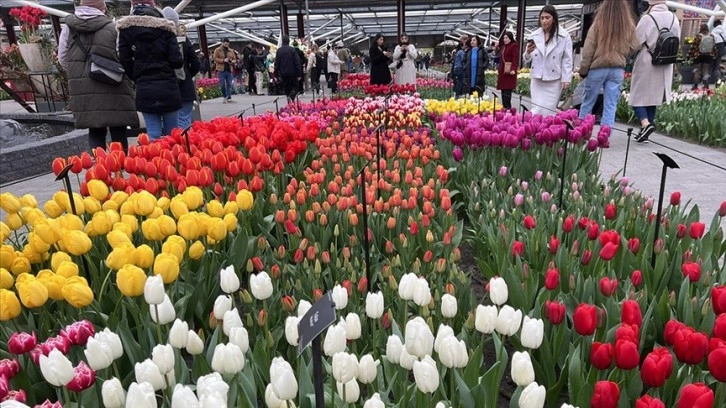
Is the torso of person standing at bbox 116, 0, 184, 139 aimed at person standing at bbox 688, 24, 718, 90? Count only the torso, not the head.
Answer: no

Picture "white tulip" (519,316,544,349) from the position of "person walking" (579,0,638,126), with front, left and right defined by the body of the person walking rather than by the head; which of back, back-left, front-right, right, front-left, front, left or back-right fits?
back

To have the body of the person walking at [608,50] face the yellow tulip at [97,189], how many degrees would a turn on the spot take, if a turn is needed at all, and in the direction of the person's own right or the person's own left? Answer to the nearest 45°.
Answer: approximately 180°

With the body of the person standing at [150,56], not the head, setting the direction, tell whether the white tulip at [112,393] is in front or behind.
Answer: behind

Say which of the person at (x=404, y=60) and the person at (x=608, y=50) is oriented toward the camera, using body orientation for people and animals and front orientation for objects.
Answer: the person at (x=404, y=60)

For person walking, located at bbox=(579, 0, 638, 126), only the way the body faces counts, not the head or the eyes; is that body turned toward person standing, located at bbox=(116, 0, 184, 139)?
no

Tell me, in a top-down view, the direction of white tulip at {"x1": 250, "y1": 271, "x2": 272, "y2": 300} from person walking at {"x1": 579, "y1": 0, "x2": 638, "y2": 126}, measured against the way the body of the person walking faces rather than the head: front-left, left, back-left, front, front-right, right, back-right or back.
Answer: back

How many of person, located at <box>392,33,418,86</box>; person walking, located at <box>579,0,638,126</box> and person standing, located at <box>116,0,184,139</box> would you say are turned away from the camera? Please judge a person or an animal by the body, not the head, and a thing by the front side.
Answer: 2

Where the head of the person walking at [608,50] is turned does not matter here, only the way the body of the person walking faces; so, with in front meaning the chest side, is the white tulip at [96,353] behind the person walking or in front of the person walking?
behind

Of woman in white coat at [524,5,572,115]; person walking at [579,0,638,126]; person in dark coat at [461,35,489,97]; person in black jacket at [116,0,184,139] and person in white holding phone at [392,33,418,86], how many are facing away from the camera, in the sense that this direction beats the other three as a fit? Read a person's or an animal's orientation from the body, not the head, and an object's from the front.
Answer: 2

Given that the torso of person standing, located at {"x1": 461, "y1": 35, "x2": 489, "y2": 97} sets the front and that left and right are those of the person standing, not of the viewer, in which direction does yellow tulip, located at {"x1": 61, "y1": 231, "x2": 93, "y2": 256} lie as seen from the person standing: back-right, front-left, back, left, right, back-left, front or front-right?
front

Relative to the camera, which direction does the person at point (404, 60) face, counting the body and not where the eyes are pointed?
toward the camera

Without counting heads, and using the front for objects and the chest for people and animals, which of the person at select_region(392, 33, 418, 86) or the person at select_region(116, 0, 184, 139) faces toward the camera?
the person at select_region(392, 33, 418, 86)

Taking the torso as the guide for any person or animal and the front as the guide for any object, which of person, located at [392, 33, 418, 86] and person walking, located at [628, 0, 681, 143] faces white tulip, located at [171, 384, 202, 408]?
person, located at [392, 33, 418, 86]

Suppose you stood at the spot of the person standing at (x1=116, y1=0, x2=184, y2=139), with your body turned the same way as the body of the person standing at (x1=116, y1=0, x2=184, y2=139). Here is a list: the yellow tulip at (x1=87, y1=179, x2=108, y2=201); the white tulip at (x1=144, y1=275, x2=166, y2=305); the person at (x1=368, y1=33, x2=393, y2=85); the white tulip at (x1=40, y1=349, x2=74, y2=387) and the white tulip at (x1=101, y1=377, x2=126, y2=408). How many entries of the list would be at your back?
4

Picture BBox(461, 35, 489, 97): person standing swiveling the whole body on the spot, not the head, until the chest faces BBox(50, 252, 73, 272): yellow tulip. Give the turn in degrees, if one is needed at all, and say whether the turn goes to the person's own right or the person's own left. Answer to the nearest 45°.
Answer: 0° — they already face it

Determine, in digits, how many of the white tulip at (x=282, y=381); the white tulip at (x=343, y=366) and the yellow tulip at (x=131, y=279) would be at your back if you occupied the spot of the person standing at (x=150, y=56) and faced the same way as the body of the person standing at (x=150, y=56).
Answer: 3

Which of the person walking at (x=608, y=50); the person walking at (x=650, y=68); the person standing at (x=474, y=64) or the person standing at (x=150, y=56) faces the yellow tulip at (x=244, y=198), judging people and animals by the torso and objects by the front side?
the person standing at (x=474, y=64)

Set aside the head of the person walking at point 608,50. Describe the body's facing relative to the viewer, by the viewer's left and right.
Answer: facing away from the viewer

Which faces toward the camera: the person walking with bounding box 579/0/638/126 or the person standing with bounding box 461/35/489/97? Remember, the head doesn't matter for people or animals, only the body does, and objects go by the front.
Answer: the person standing with bounding box 461/35/489/97

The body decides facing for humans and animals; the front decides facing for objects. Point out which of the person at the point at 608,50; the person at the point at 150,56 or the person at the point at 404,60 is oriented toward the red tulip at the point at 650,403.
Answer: the person at the point at 404,60

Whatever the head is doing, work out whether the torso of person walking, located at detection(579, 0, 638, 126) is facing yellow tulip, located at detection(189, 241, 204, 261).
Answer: no

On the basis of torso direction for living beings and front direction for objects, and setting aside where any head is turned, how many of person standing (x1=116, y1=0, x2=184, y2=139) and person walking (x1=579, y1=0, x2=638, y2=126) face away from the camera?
2

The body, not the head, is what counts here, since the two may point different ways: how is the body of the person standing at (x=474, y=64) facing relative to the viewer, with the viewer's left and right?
facing the viewer

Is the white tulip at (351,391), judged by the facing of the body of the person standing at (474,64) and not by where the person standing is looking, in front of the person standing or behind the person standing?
in front
